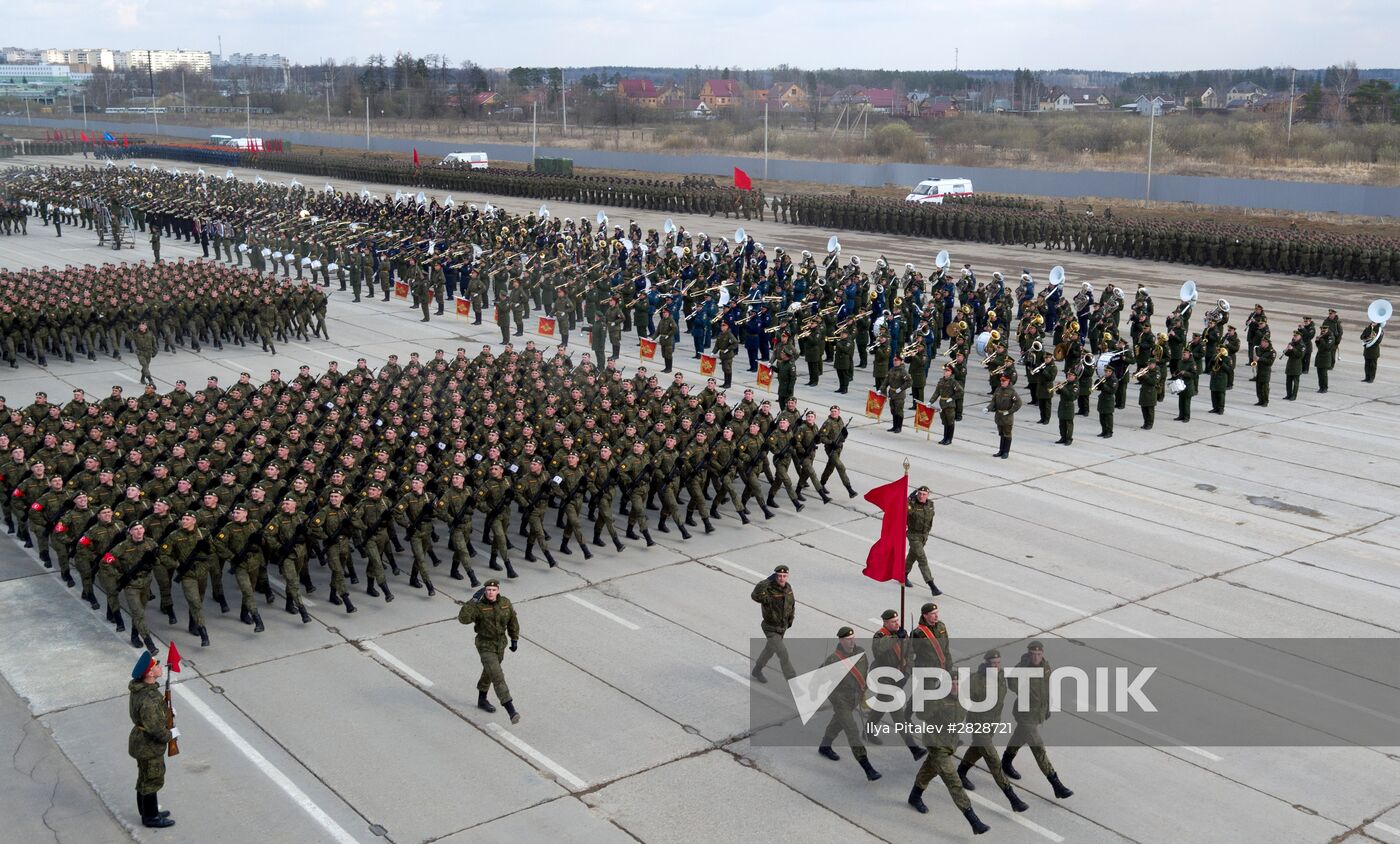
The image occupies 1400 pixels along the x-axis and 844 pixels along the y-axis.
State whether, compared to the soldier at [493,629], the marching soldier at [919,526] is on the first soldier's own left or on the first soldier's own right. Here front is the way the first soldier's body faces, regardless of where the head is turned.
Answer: on the first soldier's own left

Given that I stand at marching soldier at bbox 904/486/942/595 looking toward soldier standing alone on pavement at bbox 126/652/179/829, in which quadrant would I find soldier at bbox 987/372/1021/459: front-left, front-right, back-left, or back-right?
back-right

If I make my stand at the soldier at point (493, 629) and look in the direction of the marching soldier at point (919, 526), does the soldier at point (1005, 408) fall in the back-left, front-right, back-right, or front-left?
front-left

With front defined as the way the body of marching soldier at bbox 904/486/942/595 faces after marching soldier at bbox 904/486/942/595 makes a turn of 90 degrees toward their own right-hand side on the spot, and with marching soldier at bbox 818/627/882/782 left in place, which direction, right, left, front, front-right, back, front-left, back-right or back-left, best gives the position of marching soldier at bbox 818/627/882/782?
front-left

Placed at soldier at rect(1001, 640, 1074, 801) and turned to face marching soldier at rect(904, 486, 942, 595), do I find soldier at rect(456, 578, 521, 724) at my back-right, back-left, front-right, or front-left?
front-left

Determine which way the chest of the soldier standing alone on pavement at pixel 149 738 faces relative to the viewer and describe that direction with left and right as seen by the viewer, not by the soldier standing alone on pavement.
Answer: facing to the right of the viewer

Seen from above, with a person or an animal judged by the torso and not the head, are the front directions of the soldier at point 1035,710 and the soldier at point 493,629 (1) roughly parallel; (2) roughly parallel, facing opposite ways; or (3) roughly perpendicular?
roughly parallel

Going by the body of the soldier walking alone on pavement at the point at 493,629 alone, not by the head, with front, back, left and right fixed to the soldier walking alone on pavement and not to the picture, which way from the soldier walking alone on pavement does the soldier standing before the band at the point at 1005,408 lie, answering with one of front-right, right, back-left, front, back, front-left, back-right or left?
left
